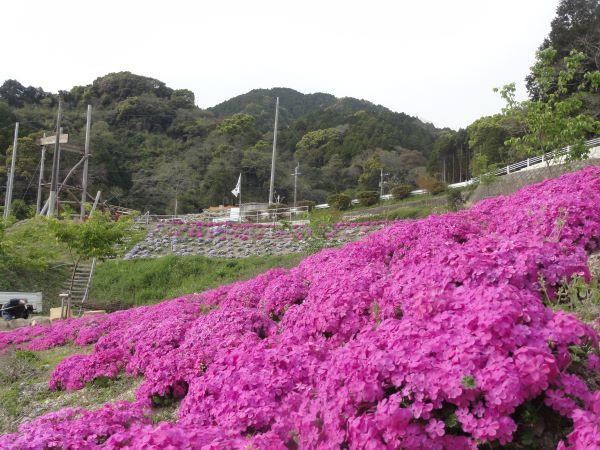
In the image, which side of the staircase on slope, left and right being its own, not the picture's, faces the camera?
front

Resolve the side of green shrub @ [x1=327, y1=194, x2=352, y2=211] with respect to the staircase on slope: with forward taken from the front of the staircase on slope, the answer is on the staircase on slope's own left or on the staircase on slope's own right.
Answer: on the staircase on slope's own left

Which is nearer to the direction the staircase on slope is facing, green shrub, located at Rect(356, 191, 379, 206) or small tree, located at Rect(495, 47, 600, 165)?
the small tree
